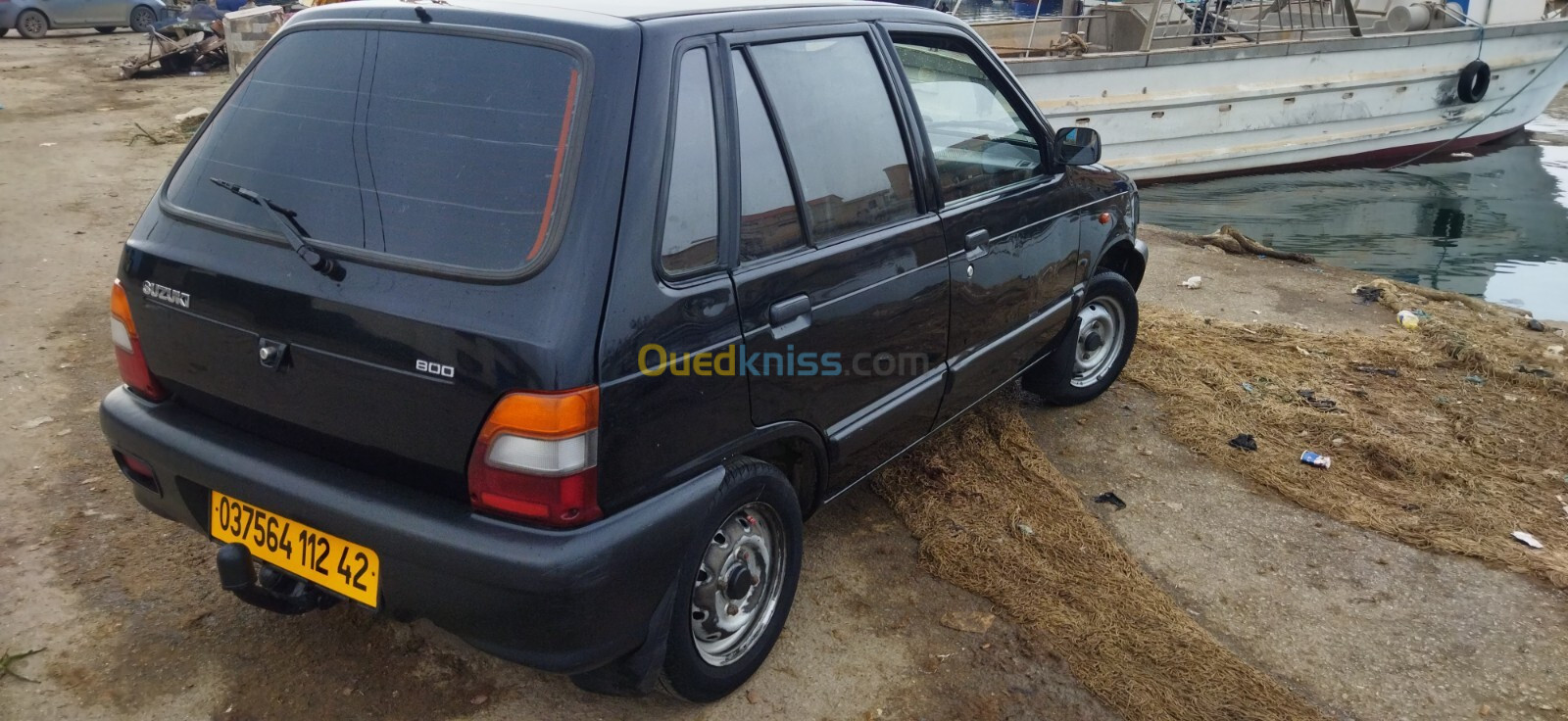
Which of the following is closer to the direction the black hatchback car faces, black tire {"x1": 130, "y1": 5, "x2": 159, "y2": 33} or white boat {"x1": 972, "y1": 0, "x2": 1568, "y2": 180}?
the white boat

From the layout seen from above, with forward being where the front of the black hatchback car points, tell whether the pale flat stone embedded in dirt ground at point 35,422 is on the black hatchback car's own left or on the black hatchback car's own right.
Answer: on the black hatchback car's own left

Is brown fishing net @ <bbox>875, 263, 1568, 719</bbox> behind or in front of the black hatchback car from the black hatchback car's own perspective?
in front

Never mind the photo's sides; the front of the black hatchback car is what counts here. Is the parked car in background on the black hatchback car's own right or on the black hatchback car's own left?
on the black hatchback car's own left

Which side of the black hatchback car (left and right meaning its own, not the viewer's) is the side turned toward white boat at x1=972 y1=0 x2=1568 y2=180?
front

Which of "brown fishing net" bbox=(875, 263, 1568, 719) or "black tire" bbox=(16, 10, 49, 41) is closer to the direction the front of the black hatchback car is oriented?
the brown fishing net

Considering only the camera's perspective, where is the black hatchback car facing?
facing away from the viewer and to the right of the viewer
